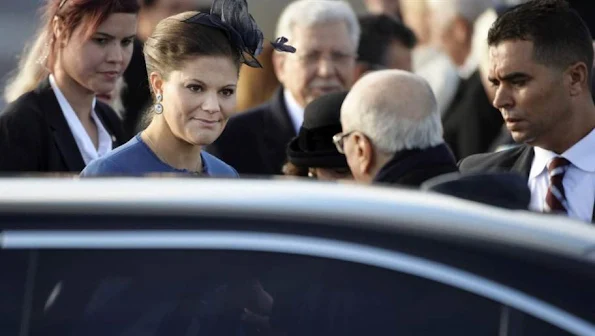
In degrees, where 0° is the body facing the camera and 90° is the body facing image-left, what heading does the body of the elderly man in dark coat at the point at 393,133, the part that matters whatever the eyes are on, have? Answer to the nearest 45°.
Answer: approximately 135°

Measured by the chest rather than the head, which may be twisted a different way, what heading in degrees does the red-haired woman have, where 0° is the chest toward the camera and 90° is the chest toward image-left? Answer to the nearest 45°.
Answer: approximately 315°

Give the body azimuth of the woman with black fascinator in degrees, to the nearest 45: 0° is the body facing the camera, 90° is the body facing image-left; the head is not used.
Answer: approximately 315°

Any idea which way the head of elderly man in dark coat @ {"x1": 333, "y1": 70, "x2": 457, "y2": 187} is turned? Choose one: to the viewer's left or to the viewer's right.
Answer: to the viewer's left

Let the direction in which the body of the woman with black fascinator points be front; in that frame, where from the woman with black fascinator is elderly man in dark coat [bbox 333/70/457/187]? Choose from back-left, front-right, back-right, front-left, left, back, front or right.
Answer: front-left

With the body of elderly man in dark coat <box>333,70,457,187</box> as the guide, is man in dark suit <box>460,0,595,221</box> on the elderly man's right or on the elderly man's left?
on the elderly man's right

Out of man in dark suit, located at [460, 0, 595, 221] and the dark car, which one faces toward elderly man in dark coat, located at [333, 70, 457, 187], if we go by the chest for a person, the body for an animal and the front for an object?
the man in dark suit
